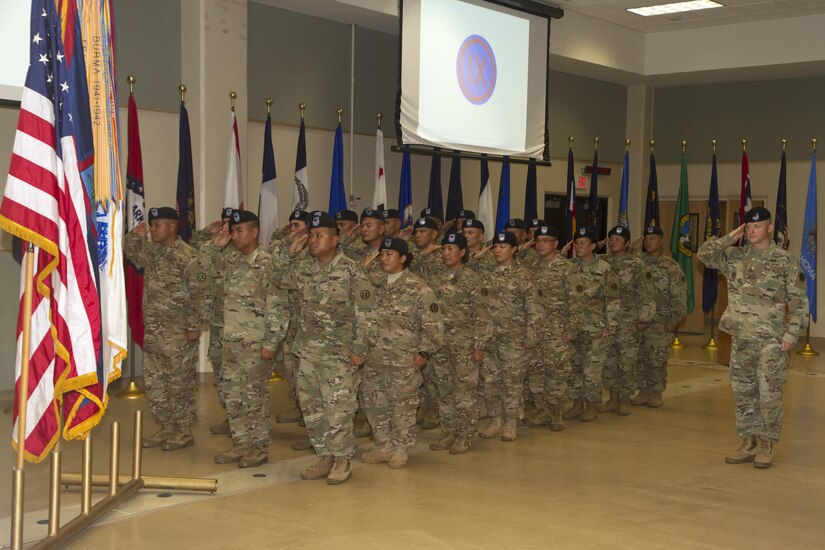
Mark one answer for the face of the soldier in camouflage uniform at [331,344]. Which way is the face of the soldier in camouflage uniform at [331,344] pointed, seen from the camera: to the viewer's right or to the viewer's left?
to the viewer's left

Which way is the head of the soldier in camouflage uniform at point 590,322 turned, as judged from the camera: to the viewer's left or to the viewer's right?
to the viewer's left

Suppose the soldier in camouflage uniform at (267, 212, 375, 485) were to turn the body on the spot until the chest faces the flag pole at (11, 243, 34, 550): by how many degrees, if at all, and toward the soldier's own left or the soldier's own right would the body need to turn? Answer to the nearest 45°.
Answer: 0° — they already face it

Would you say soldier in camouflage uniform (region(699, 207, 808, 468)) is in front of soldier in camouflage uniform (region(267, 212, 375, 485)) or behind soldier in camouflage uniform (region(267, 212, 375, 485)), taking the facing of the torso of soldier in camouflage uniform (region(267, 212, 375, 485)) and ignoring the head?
behind

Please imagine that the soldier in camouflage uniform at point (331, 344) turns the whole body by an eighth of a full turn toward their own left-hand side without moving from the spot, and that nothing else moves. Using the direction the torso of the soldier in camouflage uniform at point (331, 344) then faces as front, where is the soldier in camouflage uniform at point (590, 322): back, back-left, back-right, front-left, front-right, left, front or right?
back-left

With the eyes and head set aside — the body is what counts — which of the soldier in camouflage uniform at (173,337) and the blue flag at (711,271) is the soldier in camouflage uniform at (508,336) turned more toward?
the soldier in camouflage uniform
